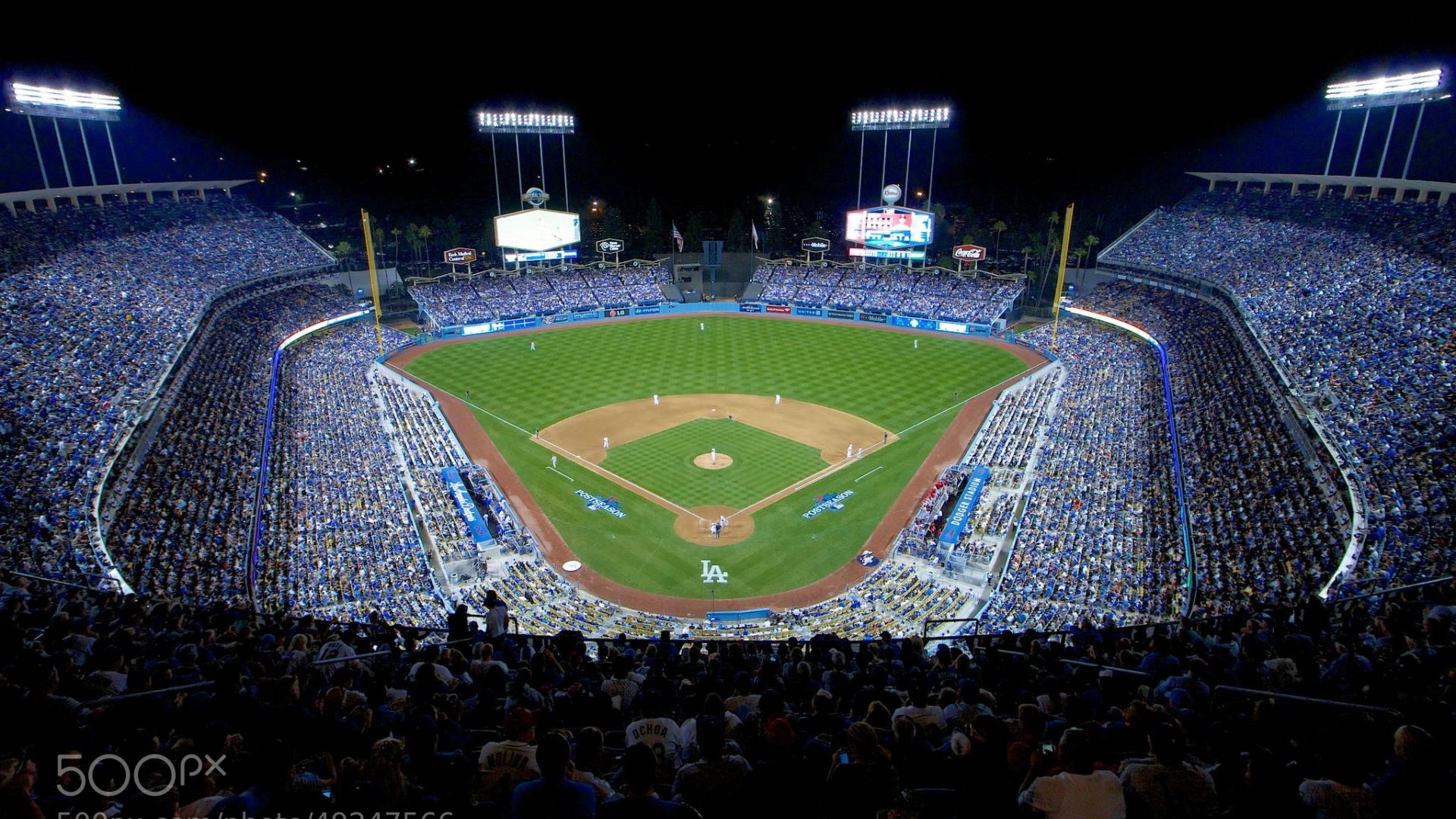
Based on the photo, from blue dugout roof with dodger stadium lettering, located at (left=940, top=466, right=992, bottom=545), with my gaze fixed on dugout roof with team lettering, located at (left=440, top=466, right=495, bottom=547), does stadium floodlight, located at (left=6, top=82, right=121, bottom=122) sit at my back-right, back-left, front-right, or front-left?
front-right

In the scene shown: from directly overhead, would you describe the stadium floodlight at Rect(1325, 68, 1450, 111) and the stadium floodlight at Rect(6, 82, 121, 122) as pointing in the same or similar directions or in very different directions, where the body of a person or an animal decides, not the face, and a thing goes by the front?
very different directions

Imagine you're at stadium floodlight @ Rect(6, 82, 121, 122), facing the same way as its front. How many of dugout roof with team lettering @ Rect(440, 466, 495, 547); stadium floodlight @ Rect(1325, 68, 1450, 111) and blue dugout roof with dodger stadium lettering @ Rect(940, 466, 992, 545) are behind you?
0

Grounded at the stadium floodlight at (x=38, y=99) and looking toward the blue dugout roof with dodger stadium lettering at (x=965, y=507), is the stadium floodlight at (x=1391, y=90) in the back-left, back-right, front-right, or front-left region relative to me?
front-left

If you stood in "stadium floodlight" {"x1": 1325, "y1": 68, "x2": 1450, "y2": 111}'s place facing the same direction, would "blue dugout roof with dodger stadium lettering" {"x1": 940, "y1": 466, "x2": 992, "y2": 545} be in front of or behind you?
in front

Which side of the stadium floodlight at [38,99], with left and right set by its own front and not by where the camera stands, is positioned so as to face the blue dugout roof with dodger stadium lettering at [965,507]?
front

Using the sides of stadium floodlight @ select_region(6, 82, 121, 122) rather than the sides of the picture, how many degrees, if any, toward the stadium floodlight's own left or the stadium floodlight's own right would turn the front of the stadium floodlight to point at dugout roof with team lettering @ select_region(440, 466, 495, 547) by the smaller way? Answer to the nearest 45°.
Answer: approximately 45° to the stadium floodlight's own right

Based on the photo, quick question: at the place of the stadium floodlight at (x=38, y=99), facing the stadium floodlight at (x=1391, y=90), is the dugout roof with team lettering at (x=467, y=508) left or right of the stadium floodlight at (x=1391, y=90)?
right

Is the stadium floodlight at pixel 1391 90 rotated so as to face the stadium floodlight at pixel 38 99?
yes

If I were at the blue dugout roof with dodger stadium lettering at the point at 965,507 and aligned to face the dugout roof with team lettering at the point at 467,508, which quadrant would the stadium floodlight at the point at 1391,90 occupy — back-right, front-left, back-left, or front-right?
back-right

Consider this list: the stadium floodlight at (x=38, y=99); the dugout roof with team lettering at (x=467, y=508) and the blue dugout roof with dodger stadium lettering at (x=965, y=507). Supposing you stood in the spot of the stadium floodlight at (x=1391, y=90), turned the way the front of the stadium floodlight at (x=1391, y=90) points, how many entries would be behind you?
0

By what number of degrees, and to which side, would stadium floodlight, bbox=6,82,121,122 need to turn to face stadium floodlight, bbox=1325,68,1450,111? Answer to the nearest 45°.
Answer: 0° — it already faces it

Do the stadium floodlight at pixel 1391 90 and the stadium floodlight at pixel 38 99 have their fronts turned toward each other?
yes

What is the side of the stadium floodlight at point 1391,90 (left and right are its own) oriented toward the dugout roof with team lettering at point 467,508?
front
